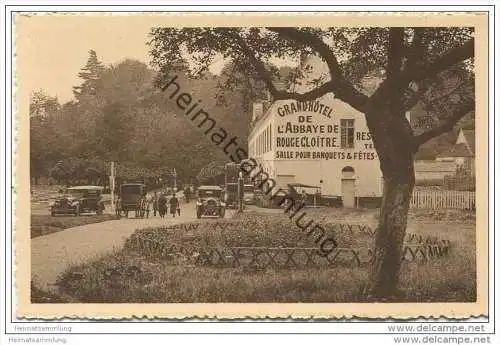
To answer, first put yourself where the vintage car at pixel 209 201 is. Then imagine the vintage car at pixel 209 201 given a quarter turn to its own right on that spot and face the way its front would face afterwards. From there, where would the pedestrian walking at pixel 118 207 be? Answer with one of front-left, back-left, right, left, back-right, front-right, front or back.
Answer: front

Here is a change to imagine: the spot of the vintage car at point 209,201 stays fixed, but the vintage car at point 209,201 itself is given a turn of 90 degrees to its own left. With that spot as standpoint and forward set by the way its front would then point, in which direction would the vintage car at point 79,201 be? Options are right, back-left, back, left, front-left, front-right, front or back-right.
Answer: back

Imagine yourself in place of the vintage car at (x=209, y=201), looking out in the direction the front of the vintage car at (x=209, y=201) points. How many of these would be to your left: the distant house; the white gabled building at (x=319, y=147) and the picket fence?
3
